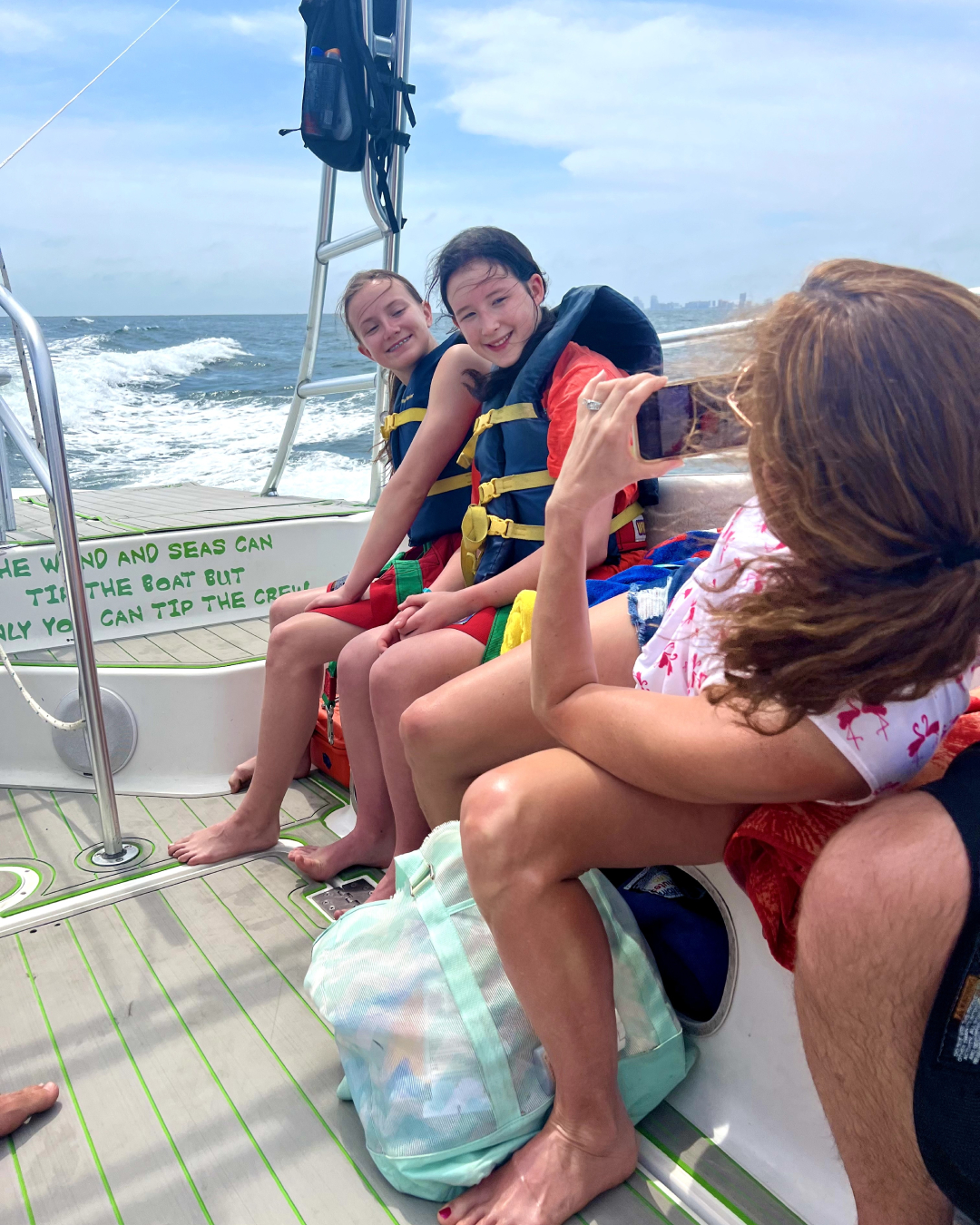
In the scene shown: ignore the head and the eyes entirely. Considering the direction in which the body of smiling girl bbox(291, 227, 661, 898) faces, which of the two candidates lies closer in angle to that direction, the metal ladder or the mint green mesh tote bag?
the mint green mesh tote bag

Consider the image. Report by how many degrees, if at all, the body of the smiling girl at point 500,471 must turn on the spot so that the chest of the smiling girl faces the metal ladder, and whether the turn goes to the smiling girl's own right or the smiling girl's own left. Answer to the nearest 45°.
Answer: approximately 135° to the smiling girl's own right

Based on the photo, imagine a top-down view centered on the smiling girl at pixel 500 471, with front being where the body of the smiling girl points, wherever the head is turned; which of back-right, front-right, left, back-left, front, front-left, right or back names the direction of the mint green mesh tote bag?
front-left

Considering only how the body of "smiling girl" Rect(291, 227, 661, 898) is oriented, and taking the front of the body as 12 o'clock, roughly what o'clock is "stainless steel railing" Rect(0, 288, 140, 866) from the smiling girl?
The stainless steel railing is roughly at 1 o'clock from the smiling girl.

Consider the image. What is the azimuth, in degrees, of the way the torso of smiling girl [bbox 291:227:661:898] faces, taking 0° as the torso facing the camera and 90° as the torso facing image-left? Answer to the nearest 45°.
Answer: approximately 45°

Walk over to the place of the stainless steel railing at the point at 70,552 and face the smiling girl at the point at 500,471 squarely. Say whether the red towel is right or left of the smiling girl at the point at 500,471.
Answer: right

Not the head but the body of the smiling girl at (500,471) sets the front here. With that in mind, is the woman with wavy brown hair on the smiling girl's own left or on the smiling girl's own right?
on the smiling girl's own left

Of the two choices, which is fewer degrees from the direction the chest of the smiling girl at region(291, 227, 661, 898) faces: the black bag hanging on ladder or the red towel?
the red towel

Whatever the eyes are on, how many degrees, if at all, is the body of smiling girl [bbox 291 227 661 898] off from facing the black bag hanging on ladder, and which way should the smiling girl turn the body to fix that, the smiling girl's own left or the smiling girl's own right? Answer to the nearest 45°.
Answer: approximately 135° to the smiling girl's own right
